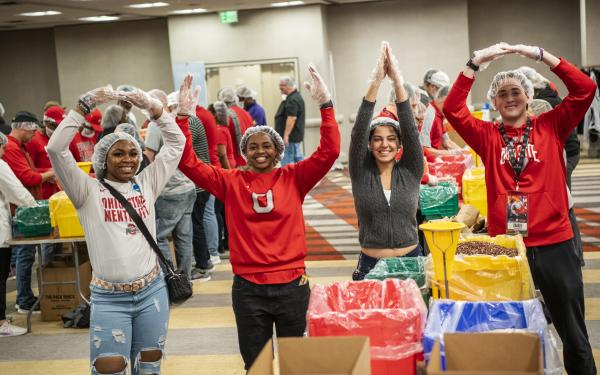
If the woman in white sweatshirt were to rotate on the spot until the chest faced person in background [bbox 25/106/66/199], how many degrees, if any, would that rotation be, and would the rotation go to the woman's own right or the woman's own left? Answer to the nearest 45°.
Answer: approximately 180°

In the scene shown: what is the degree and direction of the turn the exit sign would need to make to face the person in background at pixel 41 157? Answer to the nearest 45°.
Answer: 0° — it already faces them

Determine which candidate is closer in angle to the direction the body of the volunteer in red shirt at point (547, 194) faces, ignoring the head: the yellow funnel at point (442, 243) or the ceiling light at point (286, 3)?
the yellow funnel

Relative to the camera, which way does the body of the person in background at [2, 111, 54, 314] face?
to the viewer's right

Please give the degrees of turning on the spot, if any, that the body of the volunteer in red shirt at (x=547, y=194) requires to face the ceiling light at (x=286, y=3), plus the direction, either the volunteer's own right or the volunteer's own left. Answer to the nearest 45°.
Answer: approximately 180°

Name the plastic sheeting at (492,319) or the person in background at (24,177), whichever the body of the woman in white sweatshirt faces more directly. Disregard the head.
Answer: the plastic sheeting

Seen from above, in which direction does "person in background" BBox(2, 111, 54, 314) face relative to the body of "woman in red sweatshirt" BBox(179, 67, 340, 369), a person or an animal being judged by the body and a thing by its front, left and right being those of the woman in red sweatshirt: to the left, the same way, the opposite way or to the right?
to the left
